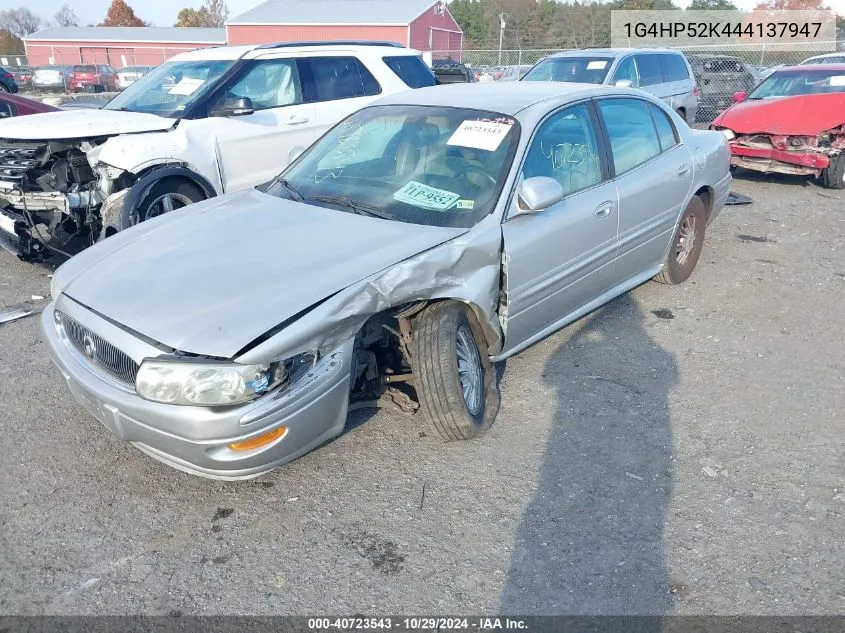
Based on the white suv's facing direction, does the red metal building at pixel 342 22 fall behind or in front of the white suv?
behind

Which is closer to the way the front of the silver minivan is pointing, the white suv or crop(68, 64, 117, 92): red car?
the white suv

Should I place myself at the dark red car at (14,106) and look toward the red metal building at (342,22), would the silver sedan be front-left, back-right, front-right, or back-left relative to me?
back-right

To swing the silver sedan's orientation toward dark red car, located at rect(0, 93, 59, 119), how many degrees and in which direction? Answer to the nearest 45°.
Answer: approximately 90° to its right

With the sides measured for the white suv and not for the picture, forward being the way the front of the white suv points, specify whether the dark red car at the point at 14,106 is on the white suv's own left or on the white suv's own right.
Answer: on the white suv's own right

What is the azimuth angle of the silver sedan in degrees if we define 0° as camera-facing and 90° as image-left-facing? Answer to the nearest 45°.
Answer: approximately 45°

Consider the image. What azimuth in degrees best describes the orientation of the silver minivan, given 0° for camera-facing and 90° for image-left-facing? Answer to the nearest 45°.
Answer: approximately 45°

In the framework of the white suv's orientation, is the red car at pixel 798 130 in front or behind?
behind

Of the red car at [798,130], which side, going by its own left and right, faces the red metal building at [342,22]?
right
